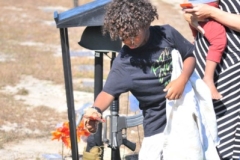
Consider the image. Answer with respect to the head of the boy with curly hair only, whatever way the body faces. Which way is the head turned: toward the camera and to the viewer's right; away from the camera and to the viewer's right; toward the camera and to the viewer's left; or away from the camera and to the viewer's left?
toward the camera and to the viewer's left

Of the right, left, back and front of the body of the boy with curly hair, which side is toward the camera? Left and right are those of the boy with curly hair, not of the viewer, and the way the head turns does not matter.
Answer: front
